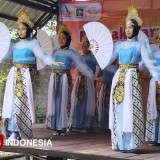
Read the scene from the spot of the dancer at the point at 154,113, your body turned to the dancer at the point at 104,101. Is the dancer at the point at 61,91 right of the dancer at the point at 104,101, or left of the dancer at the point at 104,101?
left

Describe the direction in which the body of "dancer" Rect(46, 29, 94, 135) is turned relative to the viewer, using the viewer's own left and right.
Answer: facing the viewer and to the left of the viewer

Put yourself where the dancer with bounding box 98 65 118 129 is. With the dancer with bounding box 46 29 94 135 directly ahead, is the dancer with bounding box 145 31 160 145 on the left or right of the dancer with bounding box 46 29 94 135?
left

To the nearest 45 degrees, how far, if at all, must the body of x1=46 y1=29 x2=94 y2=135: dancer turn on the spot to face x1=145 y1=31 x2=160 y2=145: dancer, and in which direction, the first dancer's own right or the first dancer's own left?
approximately 90° to the first dancer's own left

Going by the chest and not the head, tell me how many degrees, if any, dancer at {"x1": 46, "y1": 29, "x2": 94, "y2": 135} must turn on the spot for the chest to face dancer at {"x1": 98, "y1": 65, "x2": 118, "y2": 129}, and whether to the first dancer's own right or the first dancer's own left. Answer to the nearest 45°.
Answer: approximately 180°
